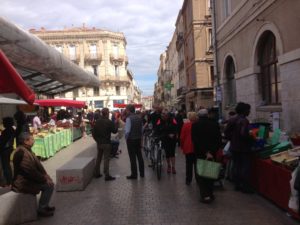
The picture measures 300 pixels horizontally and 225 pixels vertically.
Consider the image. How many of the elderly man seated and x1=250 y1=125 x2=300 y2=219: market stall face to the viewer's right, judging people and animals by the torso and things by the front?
1

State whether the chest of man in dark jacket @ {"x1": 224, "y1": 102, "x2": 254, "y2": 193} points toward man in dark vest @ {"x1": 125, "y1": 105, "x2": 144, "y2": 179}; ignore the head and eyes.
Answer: no

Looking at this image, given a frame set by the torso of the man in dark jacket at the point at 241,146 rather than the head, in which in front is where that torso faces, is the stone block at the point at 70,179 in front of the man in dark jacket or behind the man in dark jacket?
behind

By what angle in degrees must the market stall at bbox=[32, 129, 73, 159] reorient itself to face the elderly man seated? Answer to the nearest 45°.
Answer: approximately 45° to its right

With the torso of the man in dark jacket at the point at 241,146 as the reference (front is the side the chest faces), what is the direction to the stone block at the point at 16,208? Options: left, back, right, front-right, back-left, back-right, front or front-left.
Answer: back

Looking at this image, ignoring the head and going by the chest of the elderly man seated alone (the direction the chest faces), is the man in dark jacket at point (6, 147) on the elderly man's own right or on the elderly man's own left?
on the elderly man's own left

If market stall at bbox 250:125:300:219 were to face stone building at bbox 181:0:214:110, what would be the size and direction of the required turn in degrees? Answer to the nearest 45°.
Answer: approximately 135° to its right

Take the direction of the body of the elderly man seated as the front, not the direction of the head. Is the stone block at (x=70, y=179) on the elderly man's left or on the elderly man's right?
on the elderly man's left

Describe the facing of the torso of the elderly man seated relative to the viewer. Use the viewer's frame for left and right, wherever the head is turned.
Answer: facing to the right of the viewer

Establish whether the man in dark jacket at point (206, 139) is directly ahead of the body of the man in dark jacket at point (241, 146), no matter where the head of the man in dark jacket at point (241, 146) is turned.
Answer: no

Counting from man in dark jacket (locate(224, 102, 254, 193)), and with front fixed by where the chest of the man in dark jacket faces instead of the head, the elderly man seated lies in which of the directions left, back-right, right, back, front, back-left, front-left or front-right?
back

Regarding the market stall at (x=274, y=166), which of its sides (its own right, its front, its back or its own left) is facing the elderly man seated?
front

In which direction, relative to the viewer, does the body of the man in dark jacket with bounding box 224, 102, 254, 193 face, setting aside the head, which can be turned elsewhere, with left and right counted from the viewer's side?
facing away from the viewer and to the right of the viewer

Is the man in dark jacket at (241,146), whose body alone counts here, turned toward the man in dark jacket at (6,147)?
no
